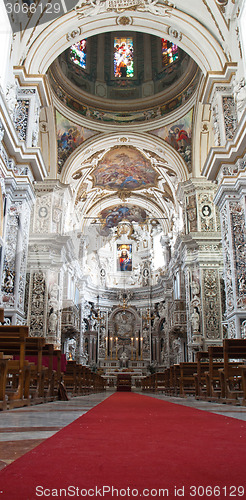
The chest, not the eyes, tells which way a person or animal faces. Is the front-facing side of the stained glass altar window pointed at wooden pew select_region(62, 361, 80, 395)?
yes

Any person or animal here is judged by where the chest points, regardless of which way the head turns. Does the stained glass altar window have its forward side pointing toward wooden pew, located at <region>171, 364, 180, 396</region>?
yes

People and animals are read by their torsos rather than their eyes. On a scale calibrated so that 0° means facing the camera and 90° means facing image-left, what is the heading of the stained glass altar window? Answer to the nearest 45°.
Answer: approximately 0°

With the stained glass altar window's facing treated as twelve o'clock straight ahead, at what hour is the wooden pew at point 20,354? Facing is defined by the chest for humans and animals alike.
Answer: The wooden pew is roughly at 12 o'clock from the stained glass altar window.
